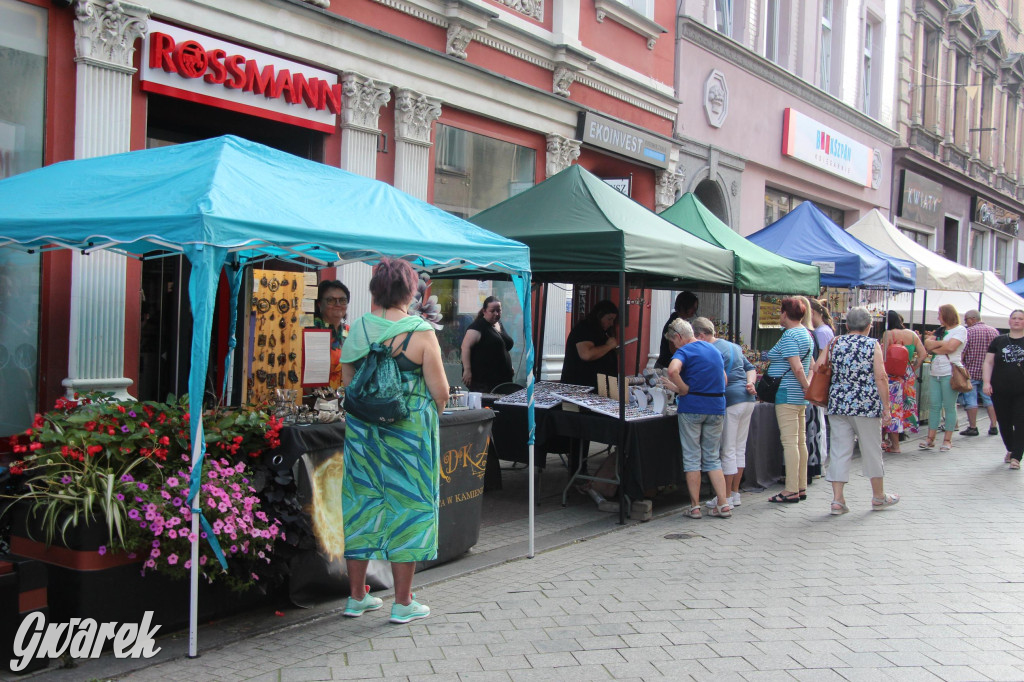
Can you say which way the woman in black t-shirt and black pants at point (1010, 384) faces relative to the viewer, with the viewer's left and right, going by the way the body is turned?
facing the viewer

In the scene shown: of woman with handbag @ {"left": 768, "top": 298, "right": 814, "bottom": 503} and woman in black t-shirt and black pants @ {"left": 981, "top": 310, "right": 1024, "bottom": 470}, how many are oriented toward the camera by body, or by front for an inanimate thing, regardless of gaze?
1

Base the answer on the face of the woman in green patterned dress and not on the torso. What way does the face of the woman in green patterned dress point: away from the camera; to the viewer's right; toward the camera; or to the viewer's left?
away from the camera

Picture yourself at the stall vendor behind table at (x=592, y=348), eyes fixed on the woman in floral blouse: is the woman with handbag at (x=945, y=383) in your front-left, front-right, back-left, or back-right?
front-left

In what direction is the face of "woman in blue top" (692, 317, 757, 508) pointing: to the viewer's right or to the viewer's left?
to the viewer's left

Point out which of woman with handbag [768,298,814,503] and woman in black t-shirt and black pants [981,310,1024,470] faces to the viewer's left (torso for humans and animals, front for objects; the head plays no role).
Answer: woman with handbag [768,298,814,503]

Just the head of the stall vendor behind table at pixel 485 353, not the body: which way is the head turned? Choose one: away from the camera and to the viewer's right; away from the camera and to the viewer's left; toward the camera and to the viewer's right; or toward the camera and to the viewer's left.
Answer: toward the camera and to the viewer's right

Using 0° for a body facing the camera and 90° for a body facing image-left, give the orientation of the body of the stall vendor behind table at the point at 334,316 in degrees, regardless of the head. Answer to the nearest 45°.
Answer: approximately 315°

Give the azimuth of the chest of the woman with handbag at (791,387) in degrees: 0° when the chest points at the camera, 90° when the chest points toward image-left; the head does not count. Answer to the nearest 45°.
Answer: approximately 90°

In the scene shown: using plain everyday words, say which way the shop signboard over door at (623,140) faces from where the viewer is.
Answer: facing the viewer and to the right of the viewer
